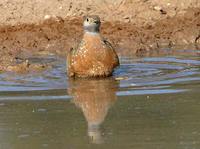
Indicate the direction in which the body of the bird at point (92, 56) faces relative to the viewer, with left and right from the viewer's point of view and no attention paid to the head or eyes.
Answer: facing the viewer
